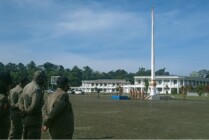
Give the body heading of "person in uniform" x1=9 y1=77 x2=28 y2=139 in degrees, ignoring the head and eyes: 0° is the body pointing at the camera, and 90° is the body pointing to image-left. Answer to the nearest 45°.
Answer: approximately 225°

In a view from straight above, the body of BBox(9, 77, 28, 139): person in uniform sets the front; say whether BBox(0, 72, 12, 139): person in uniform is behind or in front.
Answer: behind

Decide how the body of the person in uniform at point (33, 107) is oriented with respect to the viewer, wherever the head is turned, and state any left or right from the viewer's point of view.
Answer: facing away from the viewer and to the right of the viewer

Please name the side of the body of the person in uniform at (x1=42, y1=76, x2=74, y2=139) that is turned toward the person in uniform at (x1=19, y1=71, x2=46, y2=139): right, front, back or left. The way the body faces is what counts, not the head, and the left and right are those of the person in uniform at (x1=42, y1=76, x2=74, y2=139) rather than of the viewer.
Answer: left

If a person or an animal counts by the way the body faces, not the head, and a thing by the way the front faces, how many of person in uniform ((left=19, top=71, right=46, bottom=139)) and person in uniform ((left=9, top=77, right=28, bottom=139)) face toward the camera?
0
